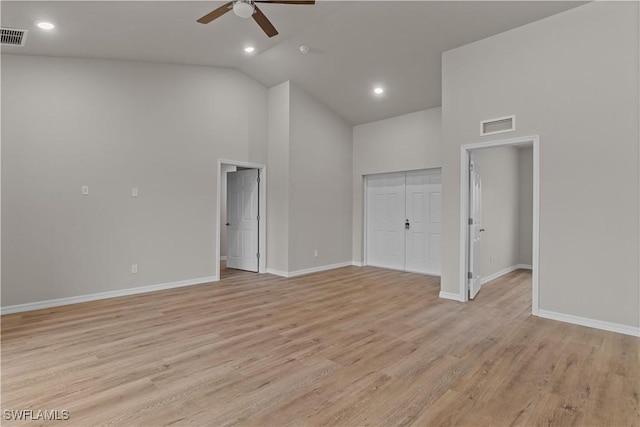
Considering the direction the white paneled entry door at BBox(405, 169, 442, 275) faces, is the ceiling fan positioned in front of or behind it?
in front

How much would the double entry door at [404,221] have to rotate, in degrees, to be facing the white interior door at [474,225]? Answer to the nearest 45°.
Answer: approximately 90° to its left

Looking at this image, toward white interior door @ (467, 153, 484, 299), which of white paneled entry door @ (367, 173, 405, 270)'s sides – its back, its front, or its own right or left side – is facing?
left

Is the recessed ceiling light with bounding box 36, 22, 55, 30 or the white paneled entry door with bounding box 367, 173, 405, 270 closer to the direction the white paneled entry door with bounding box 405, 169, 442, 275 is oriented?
the recessed ceiling light

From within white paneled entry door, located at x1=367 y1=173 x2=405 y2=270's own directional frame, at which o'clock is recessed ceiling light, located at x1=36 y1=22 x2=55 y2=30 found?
The recessed ceiling light is roughly at 12 o'clock from the white paneled entry door.

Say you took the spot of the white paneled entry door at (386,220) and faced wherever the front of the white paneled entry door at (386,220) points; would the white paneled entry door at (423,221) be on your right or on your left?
on your left

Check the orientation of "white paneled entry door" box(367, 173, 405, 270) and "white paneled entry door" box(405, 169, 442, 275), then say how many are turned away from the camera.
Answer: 0

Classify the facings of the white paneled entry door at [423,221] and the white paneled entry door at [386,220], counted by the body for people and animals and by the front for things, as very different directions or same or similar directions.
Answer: same or similar directions

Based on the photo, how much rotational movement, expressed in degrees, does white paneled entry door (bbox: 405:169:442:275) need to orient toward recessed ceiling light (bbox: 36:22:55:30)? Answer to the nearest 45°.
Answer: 0° — it already faces it

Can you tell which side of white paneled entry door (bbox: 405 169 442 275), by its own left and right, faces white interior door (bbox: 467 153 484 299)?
left

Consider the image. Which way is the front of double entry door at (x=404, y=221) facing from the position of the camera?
facing the viewer and to the left of the viewer

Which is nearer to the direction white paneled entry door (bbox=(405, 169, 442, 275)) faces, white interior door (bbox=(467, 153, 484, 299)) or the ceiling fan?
the ceiling fan
